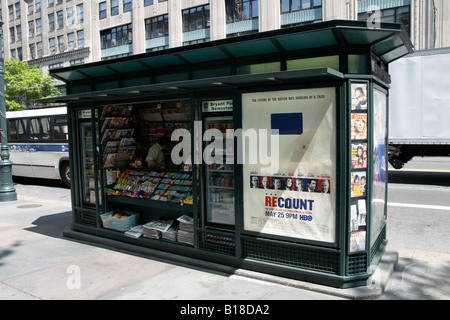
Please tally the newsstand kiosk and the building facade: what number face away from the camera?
0

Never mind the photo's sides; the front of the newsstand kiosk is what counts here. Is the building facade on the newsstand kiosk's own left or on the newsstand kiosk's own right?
on the newsstand kiosk's own right

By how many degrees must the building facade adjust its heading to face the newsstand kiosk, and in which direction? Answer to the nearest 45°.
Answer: approximately 45° to its left

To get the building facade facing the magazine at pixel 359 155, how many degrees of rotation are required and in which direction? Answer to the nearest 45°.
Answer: approximately 45° to its left

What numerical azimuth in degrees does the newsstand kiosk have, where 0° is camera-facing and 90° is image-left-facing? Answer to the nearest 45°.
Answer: approximately 45°

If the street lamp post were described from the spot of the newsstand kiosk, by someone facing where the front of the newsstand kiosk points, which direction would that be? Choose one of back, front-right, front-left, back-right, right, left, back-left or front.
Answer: right

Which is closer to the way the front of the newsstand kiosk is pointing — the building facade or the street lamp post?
the street lamp post

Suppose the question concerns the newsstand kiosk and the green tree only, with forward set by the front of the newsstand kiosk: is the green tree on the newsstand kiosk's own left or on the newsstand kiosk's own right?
on the newsstand kiosk's own right

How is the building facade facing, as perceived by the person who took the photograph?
facing the viewer and to the left of the viewer
